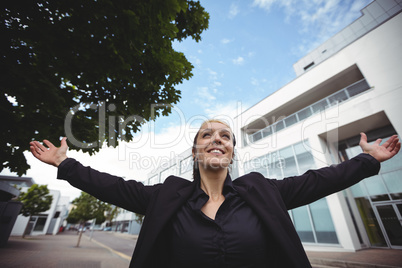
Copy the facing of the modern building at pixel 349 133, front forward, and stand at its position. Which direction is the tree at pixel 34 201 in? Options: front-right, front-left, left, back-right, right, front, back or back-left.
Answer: front-right

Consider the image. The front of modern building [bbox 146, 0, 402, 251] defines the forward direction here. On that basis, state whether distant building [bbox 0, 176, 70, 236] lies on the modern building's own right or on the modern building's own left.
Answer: on the modern building's own right

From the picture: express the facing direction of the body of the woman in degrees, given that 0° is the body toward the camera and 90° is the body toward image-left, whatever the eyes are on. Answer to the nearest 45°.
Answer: approximately 0°

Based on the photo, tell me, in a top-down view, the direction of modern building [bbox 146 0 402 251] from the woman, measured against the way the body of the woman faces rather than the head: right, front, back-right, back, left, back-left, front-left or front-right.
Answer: back-left

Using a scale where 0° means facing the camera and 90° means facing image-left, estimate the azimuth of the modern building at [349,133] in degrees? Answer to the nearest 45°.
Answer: approximately 45°

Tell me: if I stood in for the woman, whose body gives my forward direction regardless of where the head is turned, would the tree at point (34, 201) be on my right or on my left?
on my right
